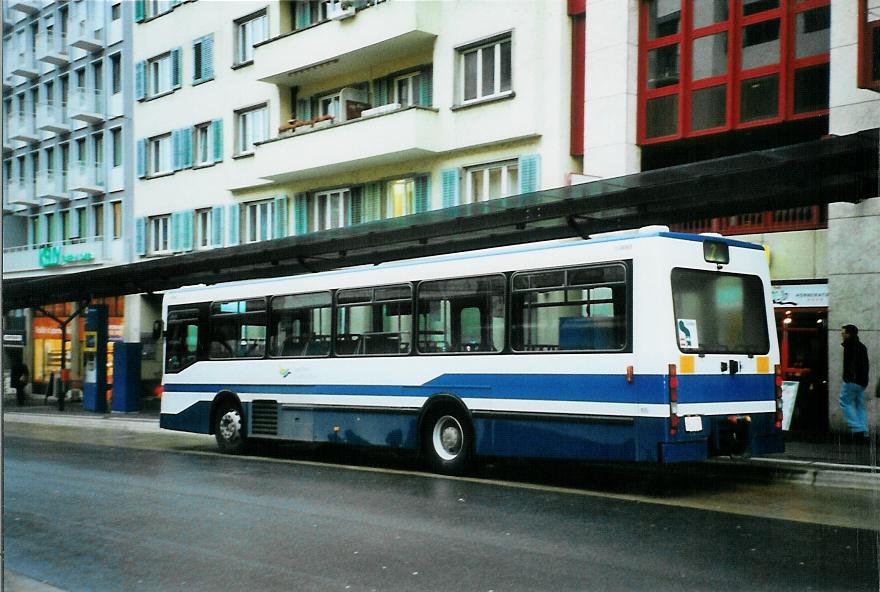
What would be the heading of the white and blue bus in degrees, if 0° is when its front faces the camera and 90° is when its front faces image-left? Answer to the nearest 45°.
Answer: approximately 135°

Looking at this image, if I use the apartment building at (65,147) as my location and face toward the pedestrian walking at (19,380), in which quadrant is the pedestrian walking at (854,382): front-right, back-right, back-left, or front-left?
front-left

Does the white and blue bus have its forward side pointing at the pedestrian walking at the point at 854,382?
no

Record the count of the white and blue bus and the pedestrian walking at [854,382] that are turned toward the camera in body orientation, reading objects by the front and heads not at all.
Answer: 0

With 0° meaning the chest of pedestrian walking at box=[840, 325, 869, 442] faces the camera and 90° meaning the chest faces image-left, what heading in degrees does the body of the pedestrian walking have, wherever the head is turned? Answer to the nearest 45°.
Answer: approximately 90°

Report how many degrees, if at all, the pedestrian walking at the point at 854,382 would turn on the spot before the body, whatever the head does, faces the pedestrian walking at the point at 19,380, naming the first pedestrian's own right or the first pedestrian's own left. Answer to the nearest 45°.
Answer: approximately 45° to the first pedestrian's own right

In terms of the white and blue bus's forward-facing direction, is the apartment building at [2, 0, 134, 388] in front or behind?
in front

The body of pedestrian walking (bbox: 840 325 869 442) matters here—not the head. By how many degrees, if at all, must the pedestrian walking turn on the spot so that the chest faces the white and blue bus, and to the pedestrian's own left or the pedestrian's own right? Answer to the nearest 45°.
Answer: approximately 45° to the pedestrian's own left
